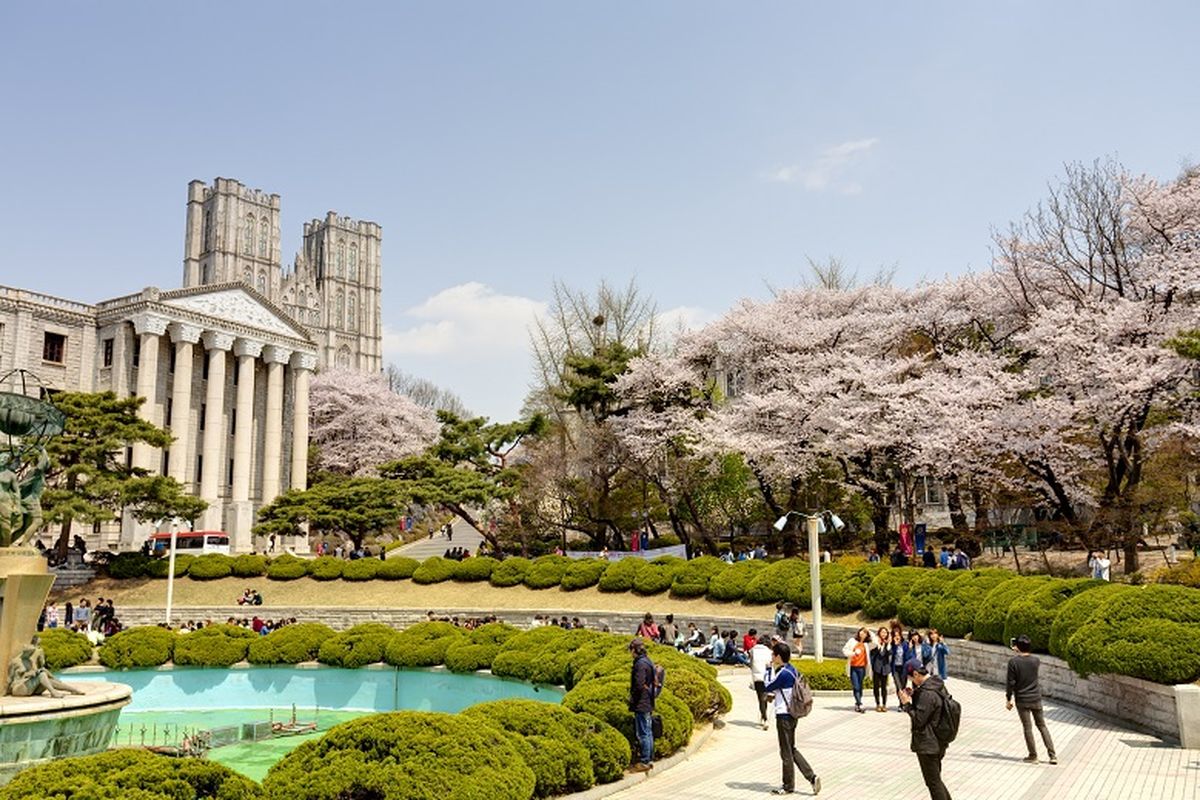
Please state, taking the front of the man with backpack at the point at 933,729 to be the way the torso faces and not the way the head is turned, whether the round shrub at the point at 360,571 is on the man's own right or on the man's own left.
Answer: on the man's own right

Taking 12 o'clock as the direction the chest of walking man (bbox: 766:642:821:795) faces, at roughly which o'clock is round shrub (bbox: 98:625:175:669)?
The round shrub is roughly at 1 o'clock from the walking man.

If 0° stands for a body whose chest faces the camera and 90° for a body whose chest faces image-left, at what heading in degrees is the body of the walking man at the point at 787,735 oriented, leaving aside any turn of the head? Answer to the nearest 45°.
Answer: approximately 90°

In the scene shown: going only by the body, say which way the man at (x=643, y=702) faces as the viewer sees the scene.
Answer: to the viewer's left

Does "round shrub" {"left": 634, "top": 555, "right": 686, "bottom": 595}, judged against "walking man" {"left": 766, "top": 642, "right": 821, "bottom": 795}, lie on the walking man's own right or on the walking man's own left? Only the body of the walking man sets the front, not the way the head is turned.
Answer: on the walking man's own right

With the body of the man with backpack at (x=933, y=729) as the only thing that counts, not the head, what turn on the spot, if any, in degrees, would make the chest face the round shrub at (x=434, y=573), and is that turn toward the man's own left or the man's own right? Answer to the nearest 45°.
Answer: approximately 45° to the man's own right

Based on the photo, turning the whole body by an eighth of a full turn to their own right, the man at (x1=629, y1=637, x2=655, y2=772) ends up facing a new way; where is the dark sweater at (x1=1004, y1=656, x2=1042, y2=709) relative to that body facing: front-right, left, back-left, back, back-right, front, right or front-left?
back-right

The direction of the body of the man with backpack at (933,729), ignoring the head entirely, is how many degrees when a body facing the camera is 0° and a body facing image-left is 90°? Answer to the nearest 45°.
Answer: approximately 90°
